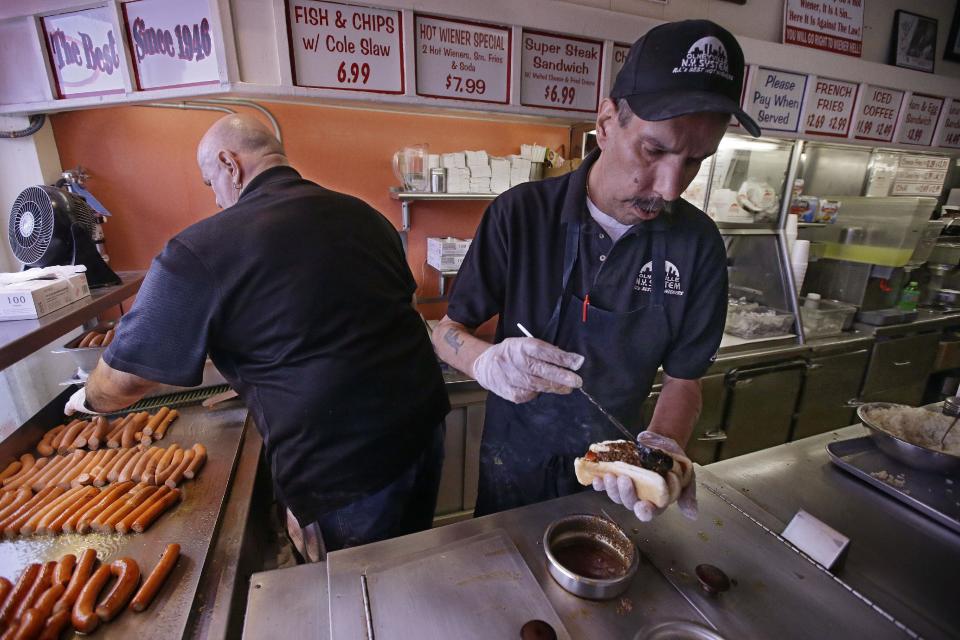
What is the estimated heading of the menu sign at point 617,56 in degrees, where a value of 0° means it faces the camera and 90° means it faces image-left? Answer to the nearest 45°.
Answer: approximately 0°

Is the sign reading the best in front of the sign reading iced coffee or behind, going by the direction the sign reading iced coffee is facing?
in front

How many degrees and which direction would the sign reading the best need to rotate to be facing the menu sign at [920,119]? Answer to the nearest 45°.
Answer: approximately 90° to its left

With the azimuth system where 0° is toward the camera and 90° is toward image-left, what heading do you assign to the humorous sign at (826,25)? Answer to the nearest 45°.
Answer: approximately 45°

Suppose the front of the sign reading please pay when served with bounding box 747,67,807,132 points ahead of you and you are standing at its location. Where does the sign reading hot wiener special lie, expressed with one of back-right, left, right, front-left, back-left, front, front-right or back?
front-right

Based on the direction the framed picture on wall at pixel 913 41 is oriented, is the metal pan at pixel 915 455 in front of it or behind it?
in front

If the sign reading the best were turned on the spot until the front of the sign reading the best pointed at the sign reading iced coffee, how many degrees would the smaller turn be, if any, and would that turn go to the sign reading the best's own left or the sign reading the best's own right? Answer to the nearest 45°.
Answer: approximately 90° to the sign reading the best's own left

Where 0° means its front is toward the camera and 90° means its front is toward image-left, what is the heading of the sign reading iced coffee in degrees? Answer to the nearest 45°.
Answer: approximately 0°
